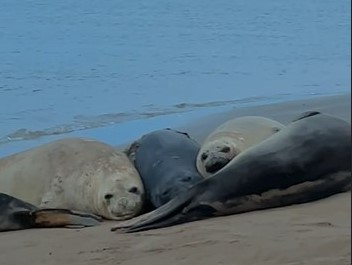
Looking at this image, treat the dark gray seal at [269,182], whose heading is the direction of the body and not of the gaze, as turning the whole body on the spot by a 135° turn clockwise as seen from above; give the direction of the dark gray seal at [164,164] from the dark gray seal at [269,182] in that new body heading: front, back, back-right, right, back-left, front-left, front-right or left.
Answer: right

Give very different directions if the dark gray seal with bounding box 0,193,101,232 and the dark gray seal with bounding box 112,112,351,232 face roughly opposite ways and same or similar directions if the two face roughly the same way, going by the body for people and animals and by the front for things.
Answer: very different directions

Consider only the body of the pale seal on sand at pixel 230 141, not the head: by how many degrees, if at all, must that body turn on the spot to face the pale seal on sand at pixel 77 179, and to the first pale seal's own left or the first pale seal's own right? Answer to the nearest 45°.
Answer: approximately 45° to the first pale seal's own right

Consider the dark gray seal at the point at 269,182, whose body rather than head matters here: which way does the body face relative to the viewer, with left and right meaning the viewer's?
facing to the right of the viewer

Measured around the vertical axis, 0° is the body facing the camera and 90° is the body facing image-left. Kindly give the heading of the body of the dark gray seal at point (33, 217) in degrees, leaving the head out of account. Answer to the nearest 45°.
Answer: approximately 90°

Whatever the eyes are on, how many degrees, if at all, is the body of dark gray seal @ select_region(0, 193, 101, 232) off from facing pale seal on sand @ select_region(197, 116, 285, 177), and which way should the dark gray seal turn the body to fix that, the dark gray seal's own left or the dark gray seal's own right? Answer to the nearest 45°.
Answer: approximately 180°

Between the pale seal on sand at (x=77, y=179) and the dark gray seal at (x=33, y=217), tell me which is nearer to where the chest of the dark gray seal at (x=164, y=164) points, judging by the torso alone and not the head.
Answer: the dark gray seal

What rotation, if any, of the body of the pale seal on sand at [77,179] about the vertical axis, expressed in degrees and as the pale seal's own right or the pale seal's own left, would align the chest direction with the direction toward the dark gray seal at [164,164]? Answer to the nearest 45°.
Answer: approximately 45° to the pale seal's own left

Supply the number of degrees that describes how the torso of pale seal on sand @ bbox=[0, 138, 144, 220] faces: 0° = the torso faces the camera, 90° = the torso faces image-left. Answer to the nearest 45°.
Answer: approximately 315°

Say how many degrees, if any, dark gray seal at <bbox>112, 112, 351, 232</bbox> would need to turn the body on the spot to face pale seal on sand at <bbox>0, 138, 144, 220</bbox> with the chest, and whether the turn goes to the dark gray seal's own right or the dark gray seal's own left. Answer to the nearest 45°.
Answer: approximately 135° to the dark gray seal's own left
